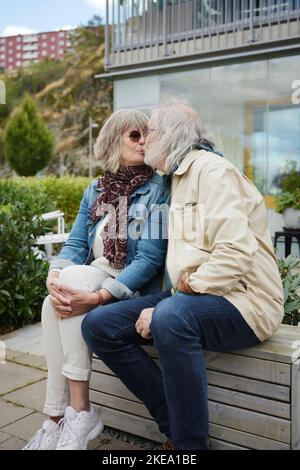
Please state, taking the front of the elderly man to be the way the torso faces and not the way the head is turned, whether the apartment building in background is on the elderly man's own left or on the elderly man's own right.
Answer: on the elderly man's own right

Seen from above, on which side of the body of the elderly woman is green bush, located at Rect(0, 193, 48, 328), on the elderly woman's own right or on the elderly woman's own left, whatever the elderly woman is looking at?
on the elderly woman's own right

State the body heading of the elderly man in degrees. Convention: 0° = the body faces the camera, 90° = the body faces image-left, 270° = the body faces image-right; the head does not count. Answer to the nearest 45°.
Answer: approximately 90°

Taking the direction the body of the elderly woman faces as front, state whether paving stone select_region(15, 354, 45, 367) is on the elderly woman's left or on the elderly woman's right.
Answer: on the elderly woman's right

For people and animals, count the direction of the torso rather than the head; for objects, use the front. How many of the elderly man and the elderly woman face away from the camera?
0
